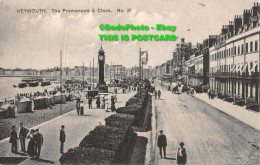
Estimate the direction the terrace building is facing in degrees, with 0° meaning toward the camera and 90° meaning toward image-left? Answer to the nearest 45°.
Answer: approximately 45°

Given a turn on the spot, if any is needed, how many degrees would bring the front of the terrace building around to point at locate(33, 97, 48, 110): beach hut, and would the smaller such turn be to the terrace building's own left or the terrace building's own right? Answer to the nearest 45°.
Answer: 0° — it already faces it

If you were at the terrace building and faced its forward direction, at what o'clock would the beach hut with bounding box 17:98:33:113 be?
The beach hut is roughly at 12 o'clock from the terrace building.
